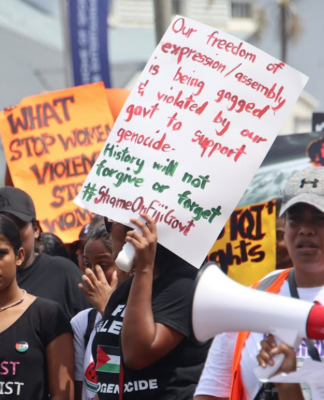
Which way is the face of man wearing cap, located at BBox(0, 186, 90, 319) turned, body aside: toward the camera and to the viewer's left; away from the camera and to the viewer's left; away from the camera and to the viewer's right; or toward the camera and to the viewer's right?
toward the camera and to the viewer's left

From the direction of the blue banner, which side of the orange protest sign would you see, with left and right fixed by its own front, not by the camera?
back

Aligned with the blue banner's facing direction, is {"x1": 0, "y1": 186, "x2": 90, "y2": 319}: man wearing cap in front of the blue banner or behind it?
in front

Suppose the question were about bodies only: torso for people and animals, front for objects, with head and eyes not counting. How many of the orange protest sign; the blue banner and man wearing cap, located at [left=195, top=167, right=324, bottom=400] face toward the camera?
3

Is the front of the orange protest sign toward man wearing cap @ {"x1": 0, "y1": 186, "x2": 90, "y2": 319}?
yes

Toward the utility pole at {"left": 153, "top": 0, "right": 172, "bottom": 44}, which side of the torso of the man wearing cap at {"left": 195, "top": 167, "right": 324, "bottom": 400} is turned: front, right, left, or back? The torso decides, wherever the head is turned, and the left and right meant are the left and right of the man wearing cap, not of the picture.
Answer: back

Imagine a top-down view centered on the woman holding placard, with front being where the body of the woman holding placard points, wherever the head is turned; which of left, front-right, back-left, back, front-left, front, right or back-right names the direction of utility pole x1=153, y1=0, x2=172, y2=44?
back-right

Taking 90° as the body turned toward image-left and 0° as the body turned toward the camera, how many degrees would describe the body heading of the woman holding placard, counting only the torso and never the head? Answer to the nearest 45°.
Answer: approximately 45°

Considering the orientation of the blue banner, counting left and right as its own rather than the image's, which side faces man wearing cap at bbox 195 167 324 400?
front

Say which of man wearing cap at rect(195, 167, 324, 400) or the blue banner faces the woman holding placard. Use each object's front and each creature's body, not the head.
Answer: the blue banner

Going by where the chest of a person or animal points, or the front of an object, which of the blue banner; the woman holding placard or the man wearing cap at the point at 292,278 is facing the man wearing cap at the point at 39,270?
the blue banner
